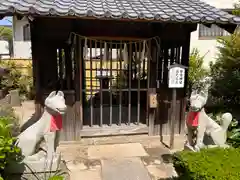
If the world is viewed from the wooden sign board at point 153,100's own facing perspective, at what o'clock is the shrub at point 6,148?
The shrub is roughly at 1 o'clock from the wooden sign board.

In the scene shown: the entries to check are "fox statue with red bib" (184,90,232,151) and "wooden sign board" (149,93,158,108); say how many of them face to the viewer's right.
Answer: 0

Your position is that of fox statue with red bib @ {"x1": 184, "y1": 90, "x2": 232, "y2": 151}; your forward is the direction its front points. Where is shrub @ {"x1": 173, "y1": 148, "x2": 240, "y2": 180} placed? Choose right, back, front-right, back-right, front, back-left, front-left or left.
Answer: front-left

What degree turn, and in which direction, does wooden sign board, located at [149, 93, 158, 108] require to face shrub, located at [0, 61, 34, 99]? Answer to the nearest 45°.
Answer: approximately 135° to its right

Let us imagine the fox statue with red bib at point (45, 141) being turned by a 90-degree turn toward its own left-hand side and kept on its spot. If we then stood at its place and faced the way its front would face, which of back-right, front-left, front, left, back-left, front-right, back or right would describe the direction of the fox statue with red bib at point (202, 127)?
front-right

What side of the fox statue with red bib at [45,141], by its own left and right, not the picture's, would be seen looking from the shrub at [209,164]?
front

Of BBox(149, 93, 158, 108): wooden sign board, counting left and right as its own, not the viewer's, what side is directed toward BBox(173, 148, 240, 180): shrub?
front

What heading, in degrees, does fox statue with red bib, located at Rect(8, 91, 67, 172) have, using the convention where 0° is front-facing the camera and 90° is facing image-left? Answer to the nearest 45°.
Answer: approximately 315°

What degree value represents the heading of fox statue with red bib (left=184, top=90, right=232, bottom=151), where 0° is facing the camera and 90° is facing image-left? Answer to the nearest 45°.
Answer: approximately 45°

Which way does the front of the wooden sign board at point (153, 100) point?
toward the camera

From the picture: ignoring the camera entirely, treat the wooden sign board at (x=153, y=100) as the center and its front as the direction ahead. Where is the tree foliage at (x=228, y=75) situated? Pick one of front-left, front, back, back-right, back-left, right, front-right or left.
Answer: back-left

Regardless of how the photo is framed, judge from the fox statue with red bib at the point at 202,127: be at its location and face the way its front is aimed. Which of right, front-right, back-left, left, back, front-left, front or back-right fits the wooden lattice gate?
right
